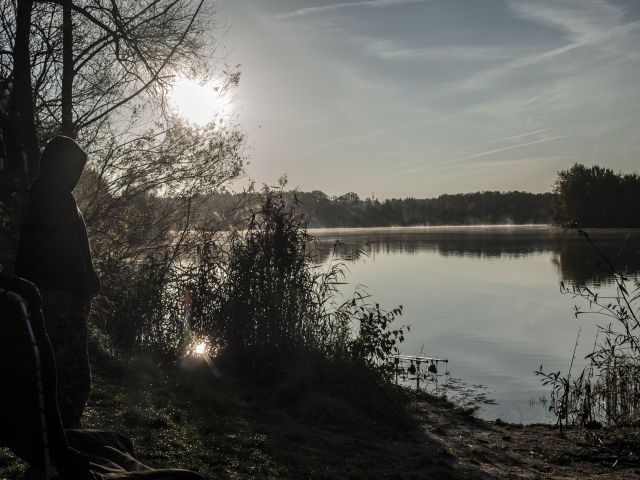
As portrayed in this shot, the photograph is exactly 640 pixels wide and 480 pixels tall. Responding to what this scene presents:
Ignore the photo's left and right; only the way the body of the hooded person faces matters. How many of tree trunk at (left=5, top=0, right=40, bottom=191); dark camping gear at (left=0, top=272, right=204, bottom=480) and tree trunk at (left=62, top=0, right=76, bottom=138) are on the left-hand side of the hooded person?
2

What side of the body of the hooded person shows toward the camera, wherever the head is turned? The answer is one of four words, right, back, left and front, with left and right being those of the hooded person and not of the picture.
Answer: right

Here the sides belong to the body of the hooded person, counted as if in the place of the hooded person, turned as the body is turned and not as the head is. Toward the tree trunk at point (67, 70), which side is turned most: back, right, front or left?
left

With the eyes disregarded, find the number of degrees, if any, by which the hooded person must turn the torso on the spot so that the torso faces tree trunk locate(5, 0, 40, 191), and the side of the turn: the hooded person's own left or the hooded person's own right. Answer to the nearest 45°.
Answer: approximately 90° to the hooded person's own left

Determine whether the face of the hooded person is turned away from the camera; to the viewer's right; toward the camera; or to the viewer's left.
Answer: to the viewer's right

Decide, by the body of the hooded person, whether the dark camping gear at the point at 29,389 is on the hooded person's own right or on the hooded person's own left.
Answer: on the hooded person's own right
